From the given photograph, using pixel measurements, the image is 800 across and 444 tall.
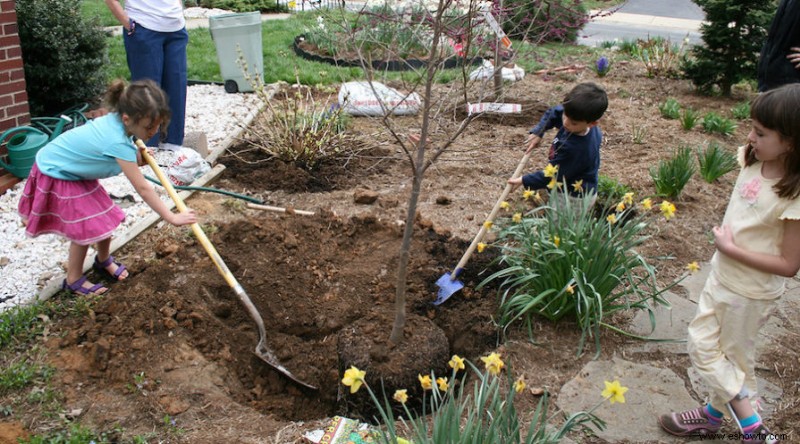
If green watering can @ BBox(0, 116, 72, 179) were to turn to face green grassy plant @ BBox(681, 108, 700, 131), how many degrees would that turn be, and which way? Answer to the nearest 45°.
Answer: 0° — it already faces it

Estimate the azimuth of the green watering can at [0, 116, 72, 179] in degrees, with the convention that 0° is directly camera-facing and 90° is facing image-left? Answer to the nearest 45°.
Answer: approximately 270°

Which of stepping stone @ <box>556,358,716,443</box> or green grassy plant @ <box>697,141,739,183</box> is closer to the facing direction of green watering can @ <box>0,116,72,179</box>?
the green grassy plant

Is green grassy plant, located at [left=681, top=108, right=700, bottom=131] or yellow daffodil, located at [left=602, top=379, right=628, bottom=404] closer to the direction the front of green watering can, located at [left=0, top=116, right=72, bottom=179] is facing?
the green grassy plant

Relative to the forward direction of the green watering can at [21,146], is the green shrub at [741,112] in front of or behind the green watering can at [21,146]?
in front

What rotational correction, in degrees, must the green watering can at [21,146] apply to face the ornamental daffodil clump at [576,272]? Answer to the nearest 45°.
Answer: approximately 45° to its right

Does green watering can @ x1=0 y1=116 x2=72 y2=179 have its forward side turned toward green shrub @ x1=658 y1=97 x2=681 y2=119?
yes

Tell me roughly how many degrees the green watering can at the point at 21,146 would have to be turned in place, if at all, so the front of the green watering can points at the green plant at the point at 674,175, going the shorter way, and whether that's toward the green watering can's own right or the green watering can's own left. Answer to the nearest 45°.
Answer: approximately 45° to the green watering can's own right

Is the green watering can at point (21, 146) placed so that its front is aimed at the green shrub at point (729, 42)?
yes

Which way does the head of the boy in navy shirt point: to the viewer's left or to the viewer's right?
to the viewer's left

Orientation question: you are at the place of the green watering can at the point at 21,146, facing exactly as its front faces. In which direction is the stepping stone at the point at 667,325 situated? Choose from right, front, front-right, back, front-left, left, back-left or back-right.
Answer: front-right

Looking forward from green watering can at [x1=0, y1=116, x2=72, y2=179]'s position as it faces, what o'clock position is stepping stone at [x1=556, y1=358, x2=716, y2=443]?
The stepping stone is roughly at 2 o'clock from the green watering can.
